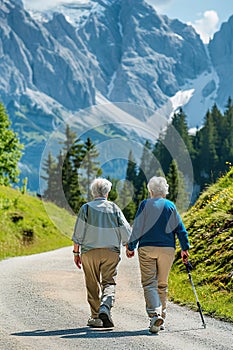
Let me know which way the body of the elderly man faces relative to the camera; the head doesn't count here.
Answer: away from the camera

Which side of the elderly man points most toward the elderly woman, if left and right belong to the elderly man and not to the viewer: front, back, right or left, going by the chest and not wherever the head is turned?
right

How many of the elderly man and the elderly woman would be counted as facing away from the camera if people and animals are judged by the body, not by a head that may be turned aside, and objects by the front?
2

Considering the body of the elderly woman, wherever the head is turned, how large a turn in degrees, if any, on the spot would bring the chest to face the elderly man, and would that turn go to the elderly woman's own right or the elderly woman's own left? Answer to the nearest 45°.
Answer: approximately 90° to the elderly woman's own left

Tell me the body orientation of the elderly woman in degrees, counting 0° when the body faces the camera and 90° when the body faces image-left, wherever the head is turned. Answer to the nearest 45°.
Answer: approximately 180°

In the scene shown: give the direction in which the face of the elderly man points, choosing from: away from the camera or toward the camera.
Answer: away from the camera

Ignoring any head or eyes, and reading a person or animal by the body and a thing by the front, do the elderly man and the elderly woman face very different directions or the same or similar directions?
same or similar directions
